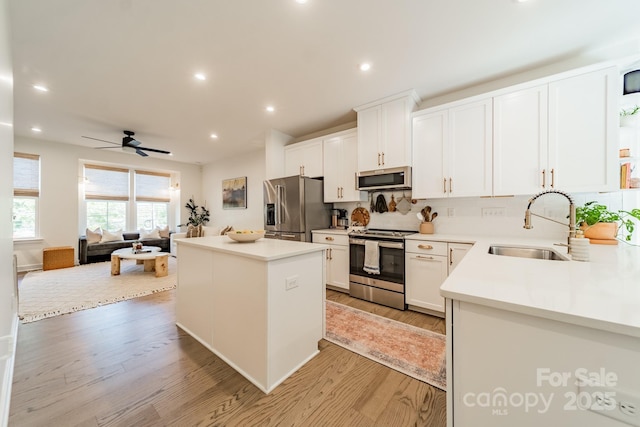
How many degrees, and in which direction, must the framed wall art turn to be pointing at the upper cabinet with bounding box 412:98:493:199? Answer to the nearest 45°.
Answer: approximately 90° to its left

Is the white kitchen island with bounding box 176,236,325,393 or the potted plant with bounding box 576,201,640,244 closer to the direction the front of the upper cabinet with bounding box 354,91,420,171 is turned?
the white kitchen island

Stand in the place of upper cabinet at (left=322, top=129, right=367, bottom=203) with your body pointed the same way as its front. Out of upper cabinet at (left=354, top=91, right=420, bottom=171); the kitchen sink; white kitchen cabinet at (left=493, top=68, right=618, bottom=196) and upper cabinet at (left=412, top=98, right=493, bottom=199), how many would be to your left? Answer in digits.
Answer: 4

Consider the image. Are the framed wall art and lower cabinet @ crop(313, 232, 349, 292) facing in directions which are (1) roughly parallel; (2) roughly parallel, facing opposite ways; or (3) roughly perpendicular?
roughly parallel

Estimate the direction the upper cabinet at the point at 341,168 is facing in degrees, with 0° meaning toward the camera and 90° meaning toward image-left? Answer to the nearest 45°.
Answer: approximately 45°

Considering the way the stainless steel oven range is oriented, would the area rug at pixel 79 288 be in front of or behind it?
in front

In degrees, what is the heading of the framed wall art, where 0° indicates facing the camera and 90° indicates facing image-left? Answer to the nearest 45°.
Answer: approximately 45°

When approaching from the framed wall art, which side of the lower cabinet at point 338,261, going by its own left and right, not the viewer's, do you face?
right

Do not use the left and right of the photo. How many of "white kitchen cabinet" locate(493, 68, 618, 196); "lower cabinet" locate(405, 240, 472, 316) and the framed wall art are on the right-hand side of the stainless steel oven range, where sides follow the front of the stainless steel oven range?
1

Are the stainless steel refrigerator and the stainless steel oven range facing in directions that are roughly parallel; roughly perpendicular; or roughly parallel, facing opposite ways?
roughly parallel

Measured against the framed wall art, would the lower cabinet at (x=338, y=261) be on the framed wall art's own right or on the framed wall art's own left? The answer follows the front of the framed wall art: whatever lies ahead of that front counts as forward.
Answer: on the framed wall art's own left

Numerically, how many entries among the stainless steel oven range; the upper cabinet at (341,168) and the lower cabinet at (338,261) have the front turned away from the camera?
0

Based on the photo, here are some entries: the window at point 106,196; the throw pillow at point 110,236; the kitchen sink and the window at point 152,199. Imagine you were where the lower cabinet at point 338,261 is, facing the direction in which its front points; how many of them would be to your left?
1

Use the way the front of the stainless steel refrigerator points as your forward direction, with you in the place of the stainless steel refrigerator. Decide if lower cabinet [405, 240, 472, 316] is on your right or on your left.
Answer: on your left

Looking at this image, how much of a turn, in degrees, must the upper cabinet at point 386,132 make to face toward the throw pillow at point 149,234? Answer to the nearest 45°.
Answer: approximately 45° to its right

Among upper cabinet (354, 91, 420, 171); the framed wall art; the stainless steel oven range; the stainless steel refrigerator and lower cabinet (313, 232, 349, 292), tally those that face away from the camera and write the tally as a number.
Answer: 0
